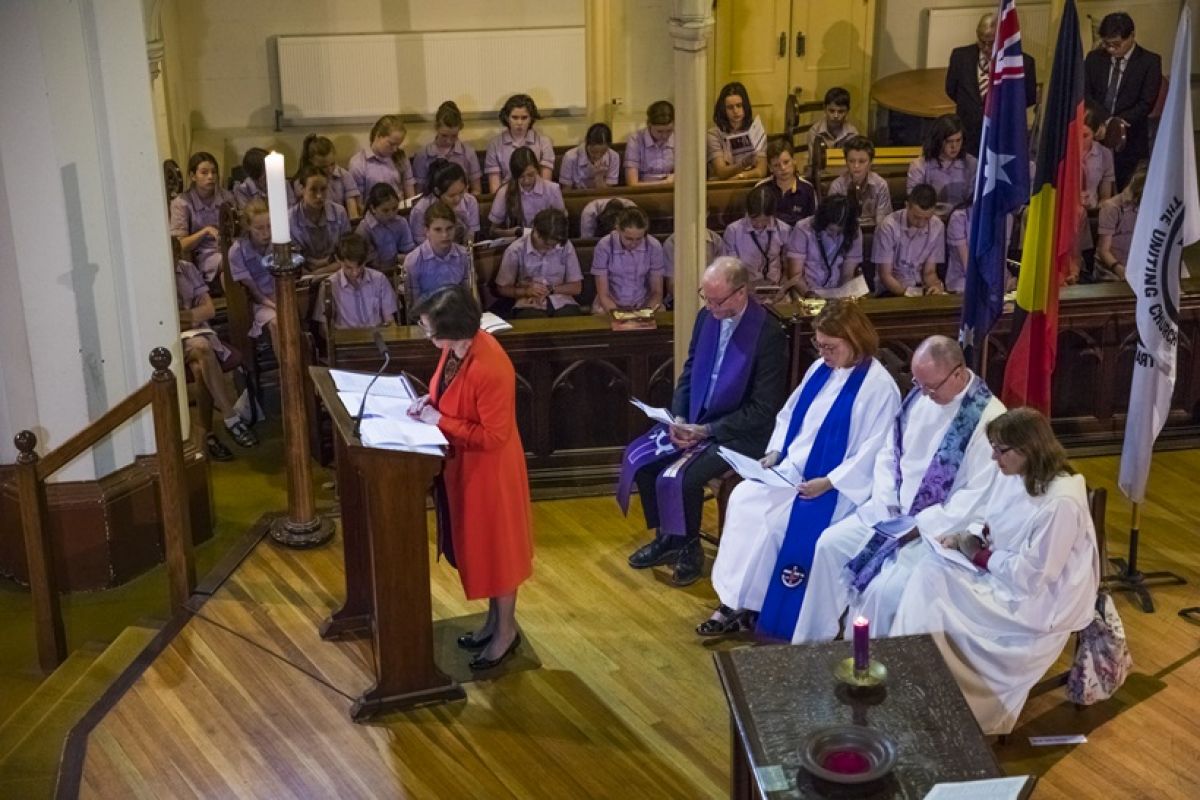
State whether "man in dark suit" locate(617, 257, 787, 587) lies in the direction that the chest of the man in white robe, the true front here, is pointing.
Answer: no

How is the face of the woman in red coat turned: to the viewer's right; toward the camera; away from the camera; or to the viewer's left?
to the viewer's left

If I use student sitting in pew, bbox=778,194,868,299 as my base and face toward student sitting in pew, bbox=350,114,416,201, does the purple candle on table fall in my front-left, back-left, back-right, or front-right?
back-left

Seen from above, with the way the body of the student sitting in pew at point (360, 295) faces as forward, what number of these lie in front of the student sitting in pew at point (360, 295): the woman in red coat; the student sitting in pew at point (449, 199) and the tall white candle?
2

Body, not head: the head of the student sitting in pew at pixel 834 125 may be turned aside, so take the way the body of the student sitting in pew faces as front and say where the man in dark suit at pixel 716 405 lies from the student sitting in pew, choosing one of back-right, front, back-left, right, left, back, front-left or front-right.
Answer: front

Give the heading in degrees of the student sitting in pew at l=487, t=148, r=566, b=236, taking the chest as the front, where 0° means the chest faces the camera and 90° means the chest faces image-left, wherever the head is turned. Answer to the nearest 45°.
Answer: approximately 0°

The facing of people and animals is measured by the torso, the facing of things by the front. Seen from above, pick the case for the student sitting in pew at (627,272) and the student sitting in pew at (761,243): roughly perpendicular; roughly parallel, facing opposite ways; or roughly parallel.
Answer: roughly parallel

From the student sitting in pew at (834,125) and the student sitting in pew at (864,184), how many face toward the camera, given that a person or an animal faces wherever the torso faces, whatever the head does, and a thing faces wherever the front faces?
2

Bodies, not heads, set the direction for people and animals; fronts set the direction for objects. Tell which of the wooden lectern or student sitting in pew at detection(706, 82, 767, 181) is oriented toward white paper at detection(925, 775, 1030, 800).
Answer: the student sitting in pew

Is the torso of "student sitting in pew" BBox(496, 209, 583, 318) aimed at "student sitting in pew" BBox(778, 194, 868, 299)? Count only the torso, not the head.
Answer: no

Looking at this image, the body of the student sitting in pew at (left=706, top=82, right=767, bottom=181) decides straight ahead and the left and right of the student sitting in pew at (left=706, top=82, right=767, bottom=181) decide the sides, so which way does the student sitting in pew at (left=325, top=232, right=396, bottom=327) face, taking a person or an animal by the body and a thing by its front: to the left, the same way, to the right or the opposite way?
the same way

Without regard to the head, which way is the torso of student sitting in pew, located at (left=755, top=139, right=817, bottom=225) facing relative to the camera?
toward the camera

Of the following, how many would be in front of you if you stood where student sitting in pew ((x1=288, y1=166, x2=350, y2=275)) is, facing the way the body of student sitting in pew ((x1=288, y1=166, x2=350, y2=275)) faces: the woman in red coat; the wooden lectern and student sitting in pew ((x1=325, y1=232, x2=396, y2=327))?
3

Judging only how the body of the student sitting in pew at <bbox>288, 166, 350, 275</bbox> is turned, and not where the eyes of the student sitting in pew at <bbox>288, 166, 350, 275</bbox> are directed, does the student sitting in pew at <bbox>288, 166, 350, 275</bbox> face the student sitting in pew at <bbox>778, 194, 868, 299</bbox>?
no

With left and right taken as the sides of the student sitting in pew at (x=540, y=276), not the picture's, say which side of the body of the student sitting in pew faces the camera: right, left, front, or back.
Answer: front

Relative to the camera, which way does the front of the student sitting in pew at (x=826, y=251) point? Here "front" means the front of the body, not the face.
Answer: toward the camera

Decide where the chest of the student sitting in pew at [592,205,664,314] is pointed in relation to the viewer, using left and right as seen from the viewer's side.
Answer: facing the viewer

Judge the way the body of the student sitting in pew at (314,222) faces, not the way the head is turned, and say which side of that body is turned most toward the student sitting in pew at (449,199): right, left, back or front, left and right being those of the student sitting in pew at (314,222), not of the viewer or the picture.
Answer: left

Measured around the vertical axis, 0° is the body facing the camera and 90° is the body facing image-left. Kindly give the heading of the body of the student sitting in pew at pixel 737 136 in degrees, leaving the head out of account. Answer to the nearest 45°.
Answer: approximately 0°

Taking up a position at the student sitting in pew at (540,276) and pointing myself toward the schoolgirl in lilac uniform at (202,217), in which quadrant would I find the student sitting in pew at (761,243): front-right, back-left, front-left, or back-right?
back-right

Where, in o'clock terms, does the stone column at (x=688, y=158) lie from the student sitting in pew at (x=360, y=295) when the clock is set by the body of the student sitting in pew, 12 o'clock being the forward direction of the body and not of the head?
The stone column is roughly at 10 o'clock from the student sitting in pew.

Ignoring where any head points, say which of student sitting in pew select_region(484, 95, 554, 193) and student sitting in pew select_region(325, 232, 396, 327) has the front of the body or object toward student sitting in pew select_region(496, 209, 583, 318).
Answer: student sitting in pew select_region(484, 95, 554, 193)
